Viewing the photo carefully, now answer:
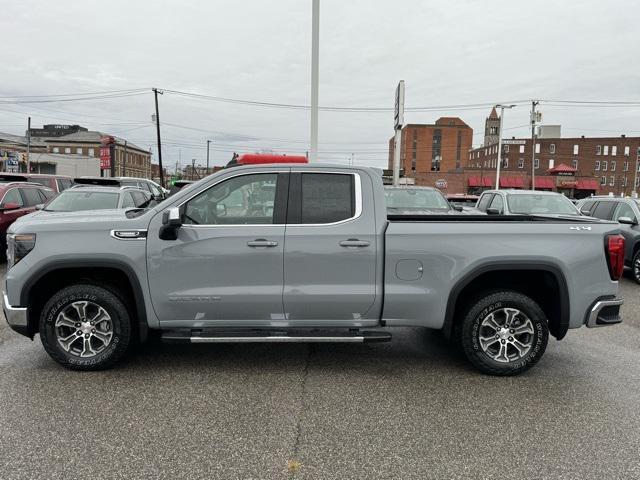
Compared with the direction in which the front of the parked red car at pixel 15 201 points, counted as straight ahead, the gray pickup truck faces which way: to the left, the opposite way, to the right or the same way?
to the right

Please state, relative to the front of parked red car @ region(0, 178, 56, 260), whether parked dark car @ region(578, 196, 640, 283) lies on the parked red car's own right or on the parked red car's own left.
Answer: on the parked red car's own left

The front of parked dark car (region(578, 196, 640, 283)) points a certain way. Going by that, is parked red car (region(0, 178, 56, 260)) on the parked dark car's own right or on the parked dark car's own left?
on the parked dark car's own right

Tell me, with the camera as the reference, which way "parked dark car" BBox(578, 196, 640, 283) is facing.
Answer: facing the viewer and to the right of the viewer

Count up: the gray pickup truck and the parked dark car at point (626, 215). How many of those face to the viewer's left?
1

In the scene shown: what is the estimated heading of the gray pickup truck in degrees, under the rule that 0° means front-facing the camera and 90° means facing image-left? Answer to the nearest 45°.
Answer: approximately 90°

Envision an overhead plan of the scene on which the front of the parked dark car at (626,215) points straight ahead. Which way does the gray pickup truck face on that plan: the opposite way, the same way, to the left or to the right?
to the right

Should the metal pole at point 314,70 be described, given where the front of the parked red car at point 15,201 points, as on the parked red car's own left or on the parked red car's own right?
on the parked red car's own left

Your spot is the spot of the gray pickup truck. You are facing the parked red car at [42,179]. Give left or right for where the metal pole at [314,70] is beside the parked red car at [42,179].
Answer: right

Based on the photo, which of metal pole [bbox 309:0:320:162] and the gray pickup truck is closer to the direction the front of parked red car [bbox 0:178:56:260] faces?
the gray pickup truck
